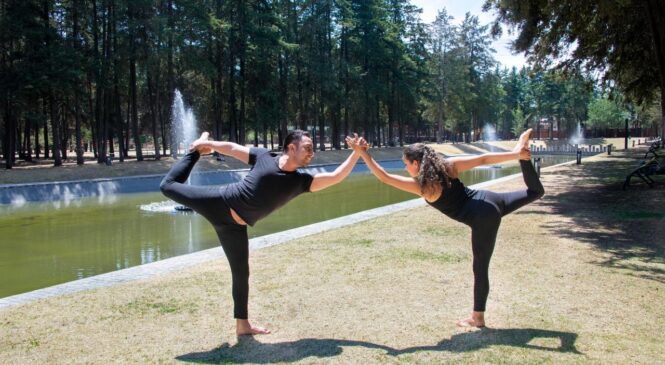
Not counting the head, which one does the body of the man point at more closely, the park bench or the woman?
the woman

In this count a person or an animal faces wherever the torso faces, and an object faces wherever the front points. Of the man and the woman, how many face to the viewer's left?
1

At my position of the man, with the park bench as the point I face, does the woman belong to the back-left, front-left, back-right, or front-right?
front-right

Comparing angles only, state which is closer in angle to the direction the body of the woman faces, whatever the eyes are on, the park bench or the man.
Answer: the man

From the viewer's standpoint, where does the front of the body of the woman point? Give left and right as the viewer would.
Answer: facing to the left of the viewer

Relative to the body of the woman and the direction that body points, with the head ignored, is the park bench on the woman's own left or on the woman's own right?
on the woman's own right

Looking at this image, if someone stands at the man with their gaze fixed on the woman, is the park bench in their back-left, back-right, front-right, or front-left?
front-left

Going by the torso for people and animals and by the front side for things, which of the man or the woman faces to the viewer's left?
the woman

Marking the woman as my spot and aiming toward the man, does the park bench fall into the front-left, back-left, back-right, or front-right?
back-right

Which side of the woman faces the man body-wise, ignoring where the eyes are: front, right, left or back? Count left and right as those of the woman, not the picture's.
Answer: front

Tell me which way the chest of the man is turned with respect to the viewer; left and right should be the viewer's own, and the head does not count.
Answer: facing to the right of the viewer

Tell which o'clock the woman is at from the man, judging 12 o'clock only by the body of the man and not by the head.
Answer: The woman is roughly at 12 o'clock from the man.

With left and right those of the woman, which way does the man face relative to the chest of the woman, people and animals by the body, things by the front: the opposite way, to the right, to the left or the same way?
the opposite way
